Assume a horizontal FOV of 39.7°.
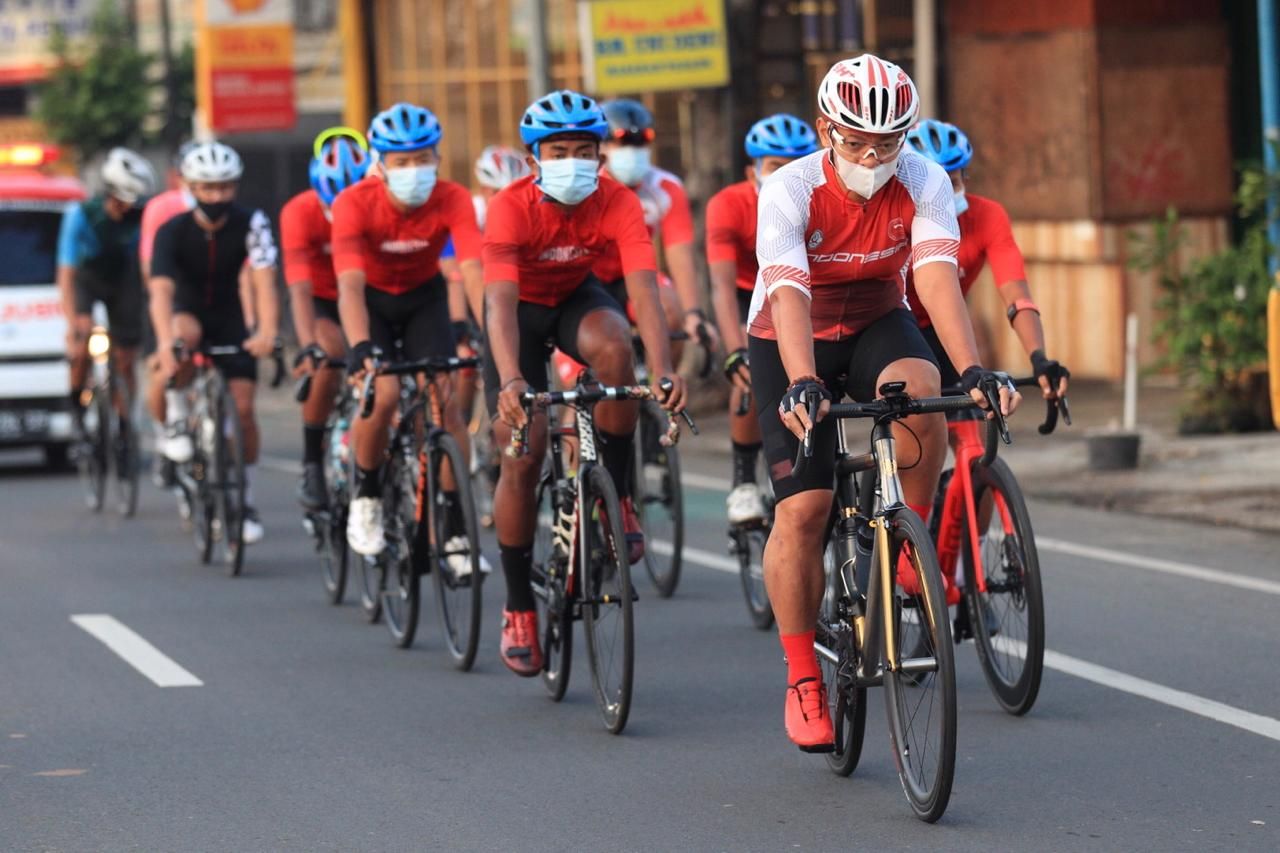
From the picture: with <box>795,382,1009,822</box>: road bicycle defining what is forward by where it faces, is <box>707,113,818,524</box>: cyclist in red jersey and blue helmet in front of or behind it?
behind

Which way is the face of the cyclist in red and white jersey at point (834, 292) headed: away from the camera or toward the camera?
toward the camera

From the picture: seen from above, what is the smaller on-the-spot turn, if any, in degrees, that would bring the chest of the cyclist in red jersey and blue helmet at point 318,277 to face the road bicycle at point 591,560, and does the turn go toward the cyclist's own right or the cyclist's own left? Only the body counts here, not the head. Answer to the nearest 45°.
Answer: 0° — they already face it

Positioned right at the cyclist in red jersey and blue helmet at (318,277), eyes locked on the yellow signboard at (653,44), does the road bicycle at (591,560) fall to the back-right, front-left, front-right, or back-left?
back-right

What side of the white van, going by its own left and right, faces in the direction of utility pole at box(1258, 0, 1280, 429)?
left

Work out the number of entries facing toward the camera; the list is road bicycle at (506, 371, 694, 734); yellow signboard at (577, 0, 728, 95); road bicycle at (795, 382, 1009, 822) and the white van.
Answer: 4

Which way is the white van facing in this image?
toward the camera

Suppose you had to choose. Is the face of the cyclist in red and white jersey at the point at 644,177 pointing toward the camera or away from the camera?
toward the camera

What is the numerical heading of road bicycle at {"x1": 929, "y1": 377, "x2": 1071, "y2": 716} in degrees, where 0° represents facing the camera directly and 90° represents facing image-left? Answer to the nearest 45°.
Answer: approximately 315°

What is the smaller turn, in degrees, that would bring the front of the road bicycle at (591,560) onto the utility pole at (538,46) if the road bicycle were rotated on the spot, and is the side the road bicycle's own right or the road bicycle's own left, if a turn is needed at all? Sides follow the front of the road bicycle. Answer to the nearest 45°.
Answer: approximately 180°

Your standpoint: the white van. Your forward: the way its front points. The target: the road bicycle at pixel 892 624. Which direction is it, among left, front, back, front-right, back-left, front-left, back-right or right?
front

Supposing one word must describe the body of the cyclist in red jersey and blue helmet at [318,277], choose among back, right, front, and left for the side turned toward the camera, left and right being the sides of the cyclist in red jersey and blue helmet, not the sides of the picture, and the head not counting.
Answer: front

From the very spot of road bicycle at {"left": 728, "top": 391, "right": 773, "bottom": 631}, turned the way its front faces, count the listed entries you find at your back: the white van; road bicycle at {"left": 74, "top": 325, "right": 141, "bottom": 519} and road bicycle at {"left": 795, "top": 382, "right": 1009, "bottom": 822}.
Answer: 2

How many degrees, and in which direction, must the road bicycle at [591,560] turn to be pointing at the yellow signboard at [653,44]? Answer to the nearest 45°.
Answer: approximately 180°

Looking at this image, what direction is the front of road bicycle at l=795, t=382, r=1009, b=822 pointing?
toward the camera

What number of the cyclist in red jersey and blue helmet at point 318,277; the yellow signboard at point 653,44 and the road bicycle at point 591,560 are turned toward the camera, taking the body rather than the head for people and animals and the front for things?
3
